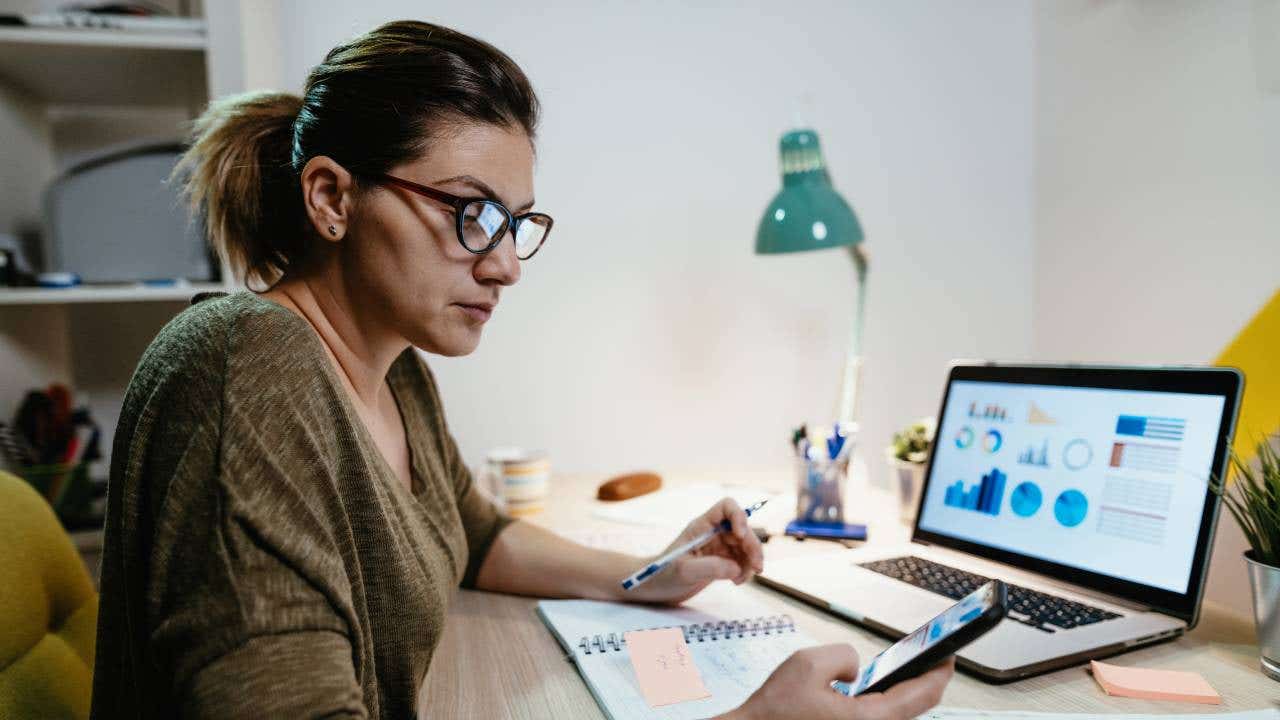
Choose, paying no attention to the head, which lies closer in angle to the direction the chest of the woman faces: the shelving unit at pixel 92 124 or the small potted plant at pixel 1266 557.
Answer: the small potted plant

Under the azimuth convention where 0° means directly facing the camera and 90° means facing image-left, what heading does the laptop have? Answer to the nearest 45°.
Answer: approximately 45°

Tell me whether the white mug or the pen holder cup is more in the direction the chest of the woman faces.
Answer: the pen holder cup

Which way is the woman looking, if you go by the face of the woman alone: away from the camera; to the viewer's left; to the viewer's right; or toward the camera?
to the viewer's right

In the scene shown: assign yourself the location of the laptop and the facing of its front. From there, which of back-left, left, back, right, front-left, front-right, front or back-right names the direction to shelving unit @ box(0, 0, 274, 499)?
front-right

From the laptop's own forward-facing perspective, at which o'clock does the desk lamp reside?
The desk lamp is roughly at 3 o'clock from the laptop.

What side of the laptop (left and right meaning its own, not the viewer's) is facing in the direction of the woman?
front

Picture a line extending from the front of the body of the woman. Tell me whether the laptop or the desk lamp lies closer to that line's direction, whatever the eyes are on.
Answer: the laptop

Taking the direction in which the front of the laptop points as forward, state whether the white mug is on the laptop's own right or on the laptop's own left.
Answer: on the laptop's own right

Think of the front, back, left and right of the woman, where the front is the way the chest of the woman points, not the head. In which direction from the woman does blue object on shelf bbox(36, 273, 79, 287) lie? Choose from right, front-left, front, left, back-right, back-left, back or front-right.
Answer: back

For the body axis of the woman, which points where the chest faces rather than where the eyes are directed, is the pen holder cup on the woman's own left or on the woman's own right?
on the woman's own left

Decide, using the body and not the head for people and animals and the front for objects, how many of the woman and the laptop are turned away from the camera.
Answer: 0

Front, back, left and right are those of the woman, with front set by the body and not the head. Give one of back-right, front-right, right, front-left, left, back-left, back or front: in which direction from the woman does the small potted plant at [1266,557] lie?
front-left

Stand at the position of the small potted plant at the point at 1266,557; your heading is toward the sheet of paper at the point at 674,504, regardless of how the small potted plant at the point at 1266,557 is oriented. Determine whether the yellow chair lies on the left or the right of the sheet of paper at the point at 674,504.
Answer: left
